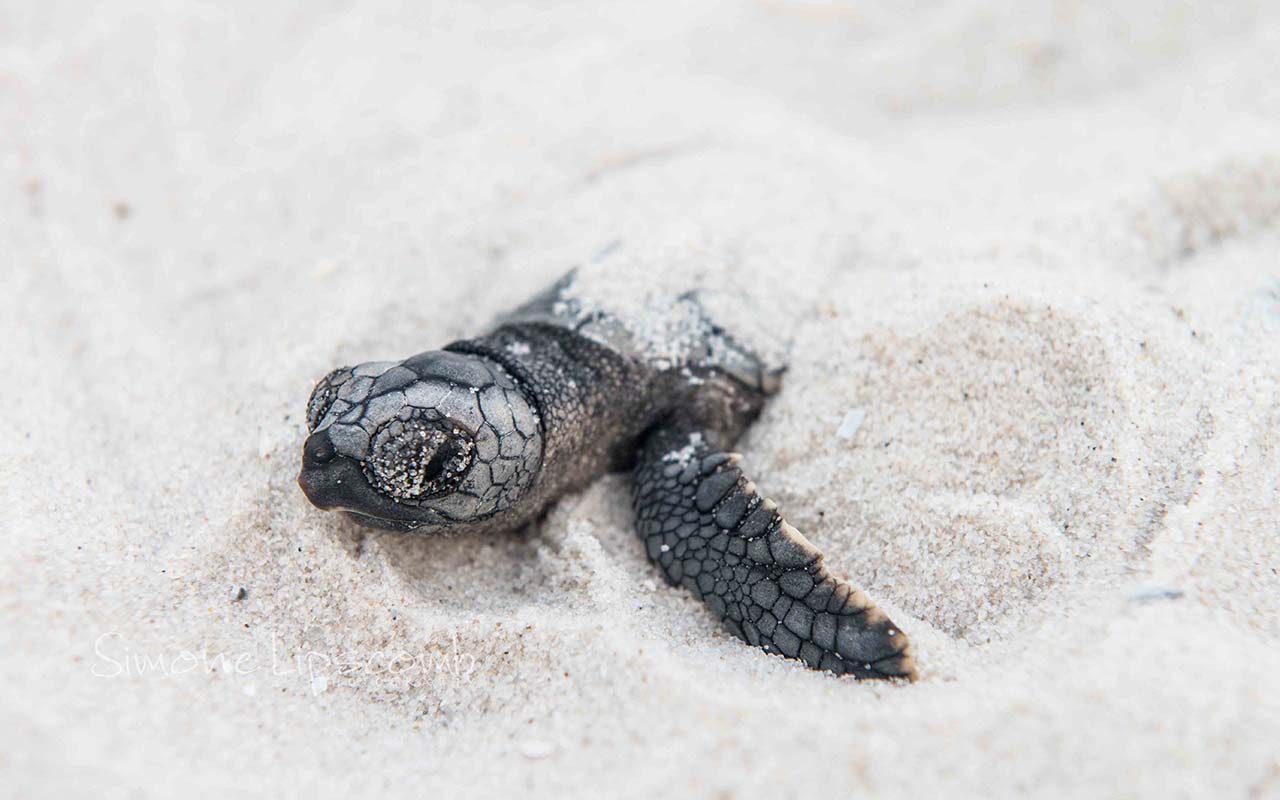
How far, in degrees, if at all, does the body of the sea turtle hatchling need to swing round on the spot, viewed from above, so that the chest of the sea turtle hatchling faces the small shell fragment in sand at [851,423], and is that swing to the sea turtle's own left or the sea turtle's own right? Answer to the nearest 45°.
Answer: approximately 180°

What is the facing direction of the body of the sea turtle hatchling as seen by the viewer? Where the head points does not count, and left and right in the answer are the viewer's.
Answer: facing the viewer and to the left of the viewer
